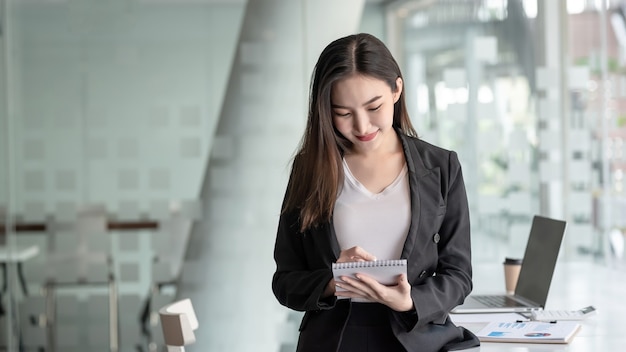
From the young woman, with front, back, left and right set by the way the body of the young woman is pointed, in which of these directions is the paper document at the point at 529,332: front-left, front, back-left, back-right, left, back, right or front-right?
back-left

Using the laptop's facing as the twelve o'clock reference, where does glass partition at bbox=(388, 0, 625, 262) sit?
The glass partition is roughly at 3 o'clock from the laptop.

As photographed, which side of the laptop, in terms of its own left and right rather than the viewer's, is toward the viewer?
left

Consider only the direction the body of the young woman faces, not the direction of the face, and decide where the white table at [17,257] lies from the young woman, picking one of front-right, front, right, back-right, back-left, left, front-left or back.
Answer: back-right

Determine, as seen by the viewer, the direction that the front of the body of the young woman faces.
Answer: toward the camera

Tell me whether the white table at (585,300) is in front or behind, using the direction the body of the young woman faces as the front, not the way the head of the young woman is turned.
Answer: behind

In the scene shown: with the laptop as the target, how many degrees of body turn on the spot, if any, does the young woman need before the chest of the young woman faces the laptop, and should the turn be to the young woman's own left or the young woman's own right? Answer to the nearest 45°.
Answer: approximately 135° to the young woman's own left

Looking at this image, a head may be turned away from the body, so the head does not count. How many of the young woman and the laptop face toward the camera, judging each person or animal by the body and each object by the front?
1

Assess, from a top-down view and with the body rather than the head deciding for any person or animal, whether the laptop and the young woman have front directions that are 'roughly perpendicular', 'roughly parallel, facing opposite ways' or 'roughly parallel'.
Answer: roughly perpendicular

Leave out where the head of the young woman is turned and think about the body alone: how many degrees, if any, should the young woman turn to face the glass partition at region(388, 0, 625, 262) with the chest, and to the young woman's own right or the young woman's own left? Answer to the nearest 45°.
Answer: approximately 180°
